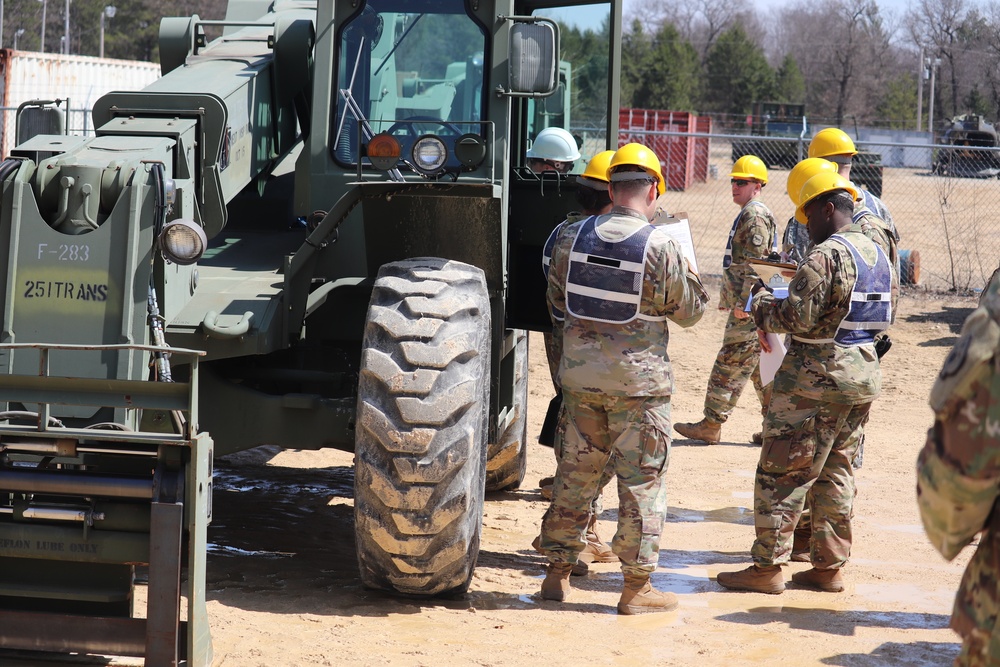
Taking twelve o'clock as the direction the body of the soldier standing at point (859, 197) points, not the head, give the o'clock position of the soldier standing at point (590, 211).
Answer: the soldier standing at point (590, 211) is roughly at 10 o'clock from the soldier standing at point (859, 197).

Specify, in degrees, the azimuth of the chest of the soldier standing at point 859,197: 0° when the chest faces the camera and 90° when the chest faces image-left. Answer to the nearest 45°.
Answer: approximately 90°

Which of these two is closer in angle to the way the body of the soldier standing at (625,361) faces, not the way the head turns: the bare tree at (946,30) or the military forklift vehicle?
the bare tree

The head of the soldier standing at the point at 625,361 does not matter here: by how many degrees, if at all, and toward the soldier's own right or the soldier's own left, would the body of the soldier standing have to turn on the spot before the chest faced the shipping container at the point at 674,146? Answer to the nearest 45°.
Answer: approximately 45° to the soldier's own left

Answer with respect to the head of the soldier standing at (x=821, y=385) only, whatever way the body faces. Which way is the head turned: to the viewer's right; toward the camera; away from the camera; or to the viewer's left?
to the viewer's left

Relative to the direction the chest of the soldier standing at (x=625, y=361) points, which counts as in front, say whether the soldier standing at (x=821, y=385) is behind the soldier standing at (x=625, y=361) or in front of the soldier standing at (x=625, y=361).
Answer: in front

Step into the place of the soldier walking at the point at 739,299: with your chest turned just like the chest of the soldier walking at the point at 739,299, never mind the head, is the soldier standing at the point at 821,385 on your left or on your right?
on your left

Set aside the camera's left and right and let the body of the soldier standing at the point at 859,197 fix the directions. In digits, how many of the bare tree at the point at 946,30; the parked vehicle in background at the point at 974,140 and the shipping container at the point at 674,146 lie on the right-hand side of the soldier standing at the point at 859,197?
3

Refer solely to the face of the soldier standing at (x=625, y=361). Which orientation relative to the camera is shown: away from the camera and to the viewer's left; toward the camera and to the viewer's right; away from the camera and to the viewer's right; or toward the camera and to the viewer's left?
away from the camera and to the viewer's right

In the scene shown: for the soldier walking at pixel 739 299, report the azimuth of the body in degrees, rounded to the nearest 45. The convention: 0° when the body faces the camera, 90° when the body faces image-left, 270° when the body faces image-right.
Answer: approximately 90°
